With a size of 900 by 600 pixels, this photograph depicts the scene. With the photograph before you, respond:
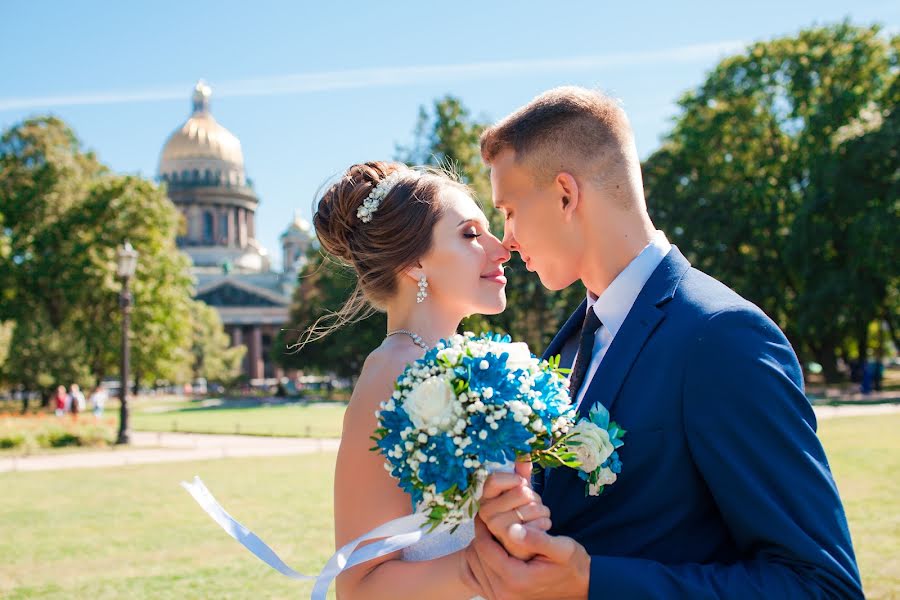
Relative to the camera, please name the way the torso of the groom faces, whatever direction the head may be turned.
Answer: to the viewer's left

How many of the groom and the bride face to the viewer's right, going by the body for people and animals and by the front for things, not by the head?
1

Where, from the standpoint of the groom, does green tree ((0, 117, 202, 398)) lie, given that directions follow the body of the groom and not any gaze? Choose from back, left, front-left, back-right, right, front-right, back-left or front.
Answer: front-right

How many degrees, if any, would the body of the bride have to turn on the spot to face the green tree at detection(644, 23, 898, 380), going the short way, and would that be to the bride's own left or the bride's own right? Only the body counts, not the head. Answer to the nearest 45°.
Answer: approximately 45° to the bride's own left

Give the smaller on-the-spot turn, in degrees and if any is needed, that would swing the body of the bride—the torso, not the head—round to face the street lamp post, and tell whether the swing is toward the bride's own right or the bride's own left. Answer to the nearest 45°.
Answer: approximately 90° to the bride's own left

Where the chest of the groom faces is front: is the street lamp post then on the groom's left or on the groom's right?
on the groom's right

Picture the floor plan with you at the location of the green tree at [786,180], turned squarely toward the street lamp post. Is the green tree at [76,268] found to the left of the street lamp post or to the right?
right

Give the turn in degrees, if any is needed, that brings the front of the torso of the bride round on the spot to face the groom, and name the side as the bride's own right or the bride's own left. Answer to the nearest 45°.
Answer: approximately 45° to the bride's own right

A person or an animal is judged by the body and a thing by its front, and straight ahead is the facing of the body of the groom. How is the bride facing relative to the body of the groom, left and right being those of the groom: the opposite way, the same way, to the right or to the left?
the opposite way

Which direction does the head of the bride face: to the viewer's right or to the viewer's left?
to the viewer's right

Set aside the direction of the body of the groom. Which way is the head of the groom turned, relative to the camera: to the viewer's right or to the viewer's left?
to the viewer's left

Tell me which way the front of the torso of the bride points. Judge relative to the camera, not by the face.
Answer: to the viewer's right
